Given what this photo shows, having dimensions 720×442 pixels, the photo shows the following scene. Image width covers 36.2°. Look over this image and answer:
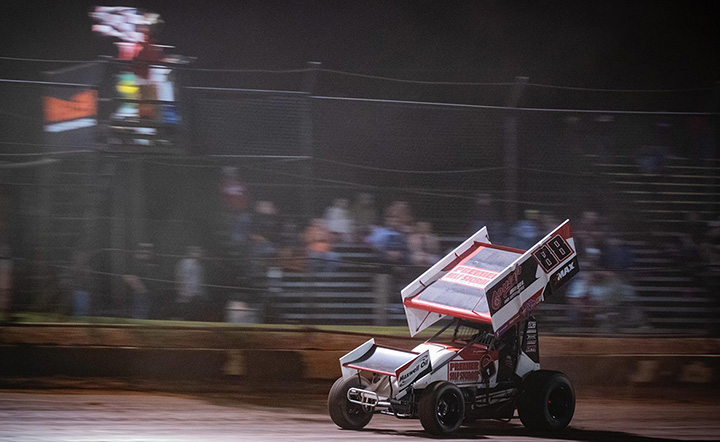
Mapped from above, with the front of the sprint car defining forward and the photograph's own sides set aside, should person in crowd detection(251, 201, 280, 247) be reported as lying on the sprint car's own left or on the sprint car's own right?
on the sprint car's own right

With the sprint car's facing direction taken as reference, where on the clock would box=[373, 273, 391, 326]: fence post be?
The fence post is roughly at 4 o'clock from the sprint car.

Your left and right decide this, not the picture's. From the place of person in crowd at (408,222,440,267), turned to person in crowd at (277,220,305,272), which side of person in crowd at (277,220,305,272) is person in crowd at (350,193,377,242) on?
right

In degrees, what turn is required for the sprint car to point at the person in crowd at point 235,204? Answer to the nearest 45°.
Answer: approximately 90° to its right

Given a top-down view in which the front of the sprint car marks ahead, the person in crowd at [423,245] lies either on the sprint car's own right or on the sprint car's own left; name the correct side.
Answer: on the sprint car's own right

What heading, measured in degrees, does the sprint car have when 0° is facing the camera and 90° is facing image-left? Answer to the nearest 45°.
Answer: approximately 45°

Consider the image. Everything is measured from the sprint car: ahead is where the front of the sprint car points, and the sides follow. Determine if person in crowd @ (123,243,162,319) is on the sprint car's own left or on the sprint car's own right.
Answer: on the sprint car's own right

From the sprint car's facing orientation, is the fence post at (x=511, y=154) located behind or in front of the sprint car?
behind

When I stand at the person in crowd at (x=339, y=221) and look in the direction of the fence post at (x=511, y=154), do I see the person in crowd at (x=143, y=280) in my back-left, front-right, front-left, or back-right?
back-right

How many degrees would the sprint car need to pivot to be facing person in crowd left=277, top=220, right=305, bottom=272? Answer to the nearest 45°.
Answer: approximately 90° to its right
